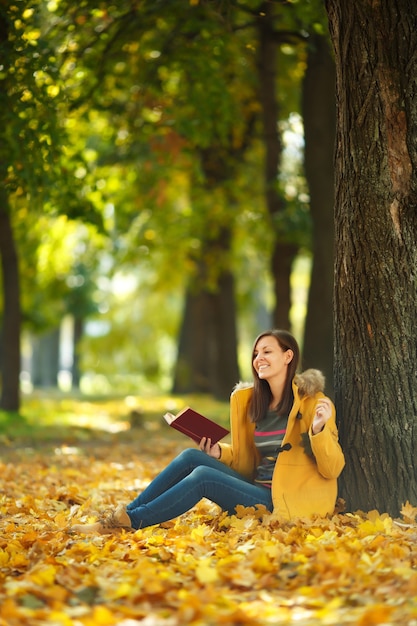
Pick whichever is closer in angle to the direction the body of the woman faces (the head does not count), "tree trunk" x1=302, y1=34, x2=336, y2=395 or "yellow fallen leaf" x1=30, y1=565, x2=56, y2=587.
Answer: the yellow fallen leaf

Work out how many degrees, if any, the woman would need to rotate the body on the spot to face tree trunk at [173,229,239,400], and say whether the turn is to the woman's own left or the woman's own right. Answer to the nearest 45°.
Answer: approximately 135° to the woman's own right

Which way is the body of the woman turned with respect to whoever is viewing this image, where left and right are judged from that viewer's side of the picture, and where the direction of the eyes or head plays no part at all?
facing the viewer and to the left of the viewer

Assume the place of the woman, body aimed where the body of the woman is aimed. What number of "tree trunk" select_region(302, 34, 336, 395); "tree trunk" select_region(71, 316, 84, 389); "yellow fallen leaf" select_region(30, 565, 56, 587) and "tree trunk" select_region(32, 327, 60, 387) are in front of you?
1

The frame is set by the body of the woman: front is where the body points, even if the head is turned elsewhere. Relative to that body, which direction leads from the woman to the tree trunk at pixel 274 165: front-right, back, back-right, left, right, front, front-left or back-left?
back-right

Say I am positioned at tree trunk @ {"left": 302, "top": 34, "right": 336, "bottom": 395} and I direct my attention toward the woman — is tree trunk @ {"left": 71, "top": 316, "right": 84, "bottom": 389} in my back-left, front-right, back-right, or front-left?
back-right

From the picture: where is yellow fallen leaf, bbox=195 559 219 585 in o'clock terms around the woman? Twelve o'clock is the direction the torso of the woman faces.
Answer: The yellow fallen leaf is roughly at 11 o'clock from the woman.

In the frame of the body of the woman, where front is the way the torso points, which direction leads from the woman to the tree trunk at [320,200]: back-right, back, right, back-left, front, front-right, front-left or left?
back-right

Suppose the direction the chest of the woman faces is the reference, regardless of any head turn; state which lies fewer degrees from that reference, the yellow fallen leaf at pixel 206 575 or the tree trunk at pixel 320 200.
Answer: the yellow fallen leaf

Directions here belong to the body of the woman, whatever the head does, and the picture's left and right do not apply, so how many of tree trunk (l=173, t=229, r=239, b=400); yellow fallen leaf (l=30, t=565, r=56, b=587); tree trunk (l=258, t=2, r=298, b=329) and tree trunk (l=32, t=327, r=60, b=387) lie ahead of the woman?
1

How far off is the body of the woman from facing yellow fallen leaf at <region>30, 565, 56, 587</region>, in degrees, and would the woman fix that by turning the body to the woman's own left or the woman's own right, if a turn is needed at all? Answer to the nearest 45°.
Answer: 0° — they already face it

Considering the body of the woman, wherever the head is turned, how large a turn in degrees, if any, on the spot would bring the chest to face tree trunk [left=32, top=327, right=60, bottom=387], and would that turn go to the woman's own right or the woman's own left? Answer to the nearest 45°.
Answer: approximately 135° to the woman's own right
